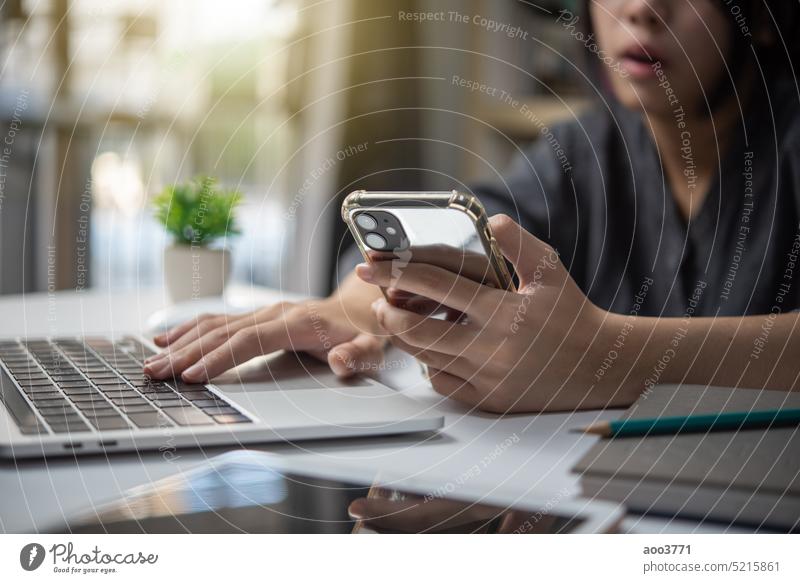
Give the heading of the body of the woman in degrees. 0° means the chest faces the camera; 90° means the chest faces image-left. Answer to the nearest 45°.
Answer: approximately 45°

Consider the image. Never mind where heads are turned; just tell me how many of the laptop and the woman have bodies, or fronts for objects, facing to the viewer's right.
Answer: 1

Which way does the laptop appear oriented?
to the viewer's right
